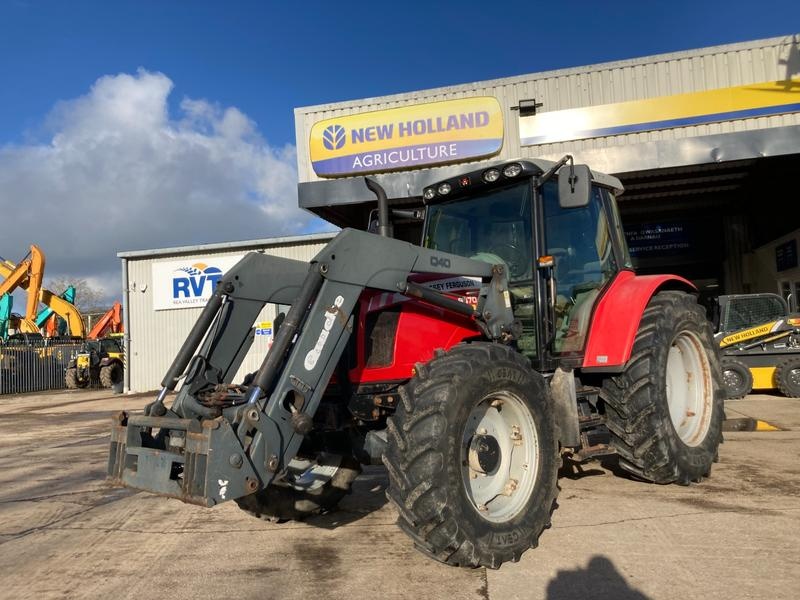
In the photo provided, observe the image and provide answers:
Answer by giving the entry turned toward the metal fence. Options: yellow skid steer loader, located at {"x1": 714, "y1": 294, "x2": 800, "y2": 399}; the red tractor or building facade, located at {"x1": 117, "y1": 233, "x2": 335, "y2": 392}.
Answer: the yellow skid steer loader

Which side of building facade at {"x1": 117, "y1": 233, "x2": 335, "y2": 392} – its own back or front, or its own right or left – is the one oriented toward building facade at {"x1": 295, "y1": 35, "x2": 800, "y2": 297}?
left

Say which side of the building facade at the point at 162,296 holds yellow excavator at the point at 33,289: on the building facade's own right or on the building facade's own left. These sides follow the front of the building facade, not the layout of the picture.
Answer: on the building facade's own right

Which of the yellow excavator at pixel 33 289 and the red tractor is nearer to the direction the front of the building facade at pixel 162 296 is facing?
the red tractor

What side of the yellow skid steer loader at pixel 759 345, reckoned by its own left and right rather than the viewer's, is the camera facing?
left
